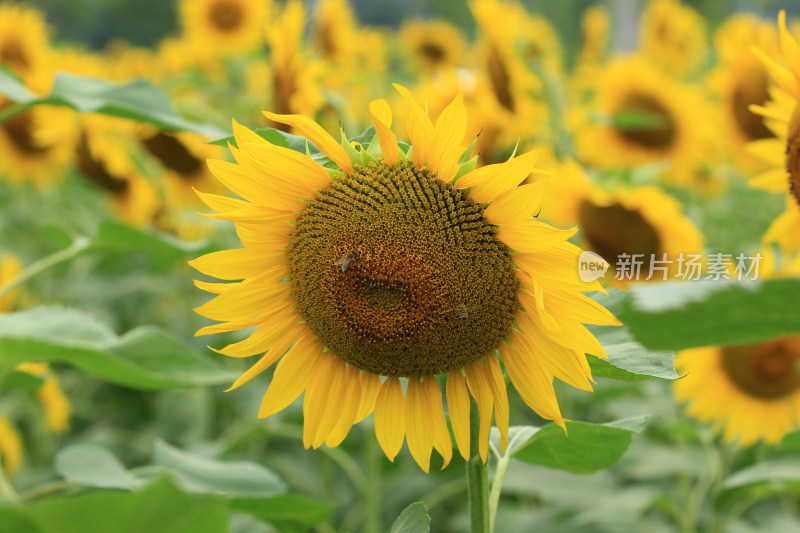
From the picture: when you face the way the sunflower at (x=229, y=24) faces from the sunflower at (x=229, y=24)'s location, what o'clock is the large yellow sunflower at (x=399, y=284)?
The large yellow sunflower is roughly at 12 o'clock from the sunflower.

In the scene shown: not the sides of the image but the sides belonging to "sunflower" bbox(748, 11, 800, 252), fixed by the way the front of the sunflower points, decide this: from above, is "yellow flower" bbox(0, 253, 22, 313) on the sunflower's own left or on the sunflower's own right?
on the sunflower's own right

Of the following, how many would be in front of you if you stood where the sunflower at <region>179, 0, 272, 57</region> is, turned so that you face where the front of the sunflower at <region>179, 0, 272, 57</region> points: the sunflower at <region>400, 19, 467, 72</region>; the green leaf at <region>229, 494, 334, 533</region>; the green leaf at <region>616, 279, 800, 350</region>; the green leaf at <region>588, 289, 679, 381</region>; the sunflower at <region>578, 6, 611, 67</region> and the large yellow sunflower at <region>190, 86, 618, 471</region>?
4

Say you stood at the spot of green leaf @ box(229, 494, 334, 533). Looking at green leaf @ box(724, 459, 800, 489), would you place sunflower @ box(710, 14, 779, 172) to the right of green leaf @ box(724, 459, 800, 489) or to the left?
left

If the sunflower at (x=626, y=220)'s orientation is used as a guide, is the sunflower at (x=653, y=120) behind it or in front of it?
behind

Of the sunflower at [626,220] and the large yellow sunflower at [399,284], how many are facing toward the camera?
2

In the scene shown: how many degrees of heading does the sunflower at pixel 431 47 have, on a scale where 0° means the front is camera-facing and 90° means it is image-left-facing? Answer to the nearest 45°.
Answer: approximately 0°
